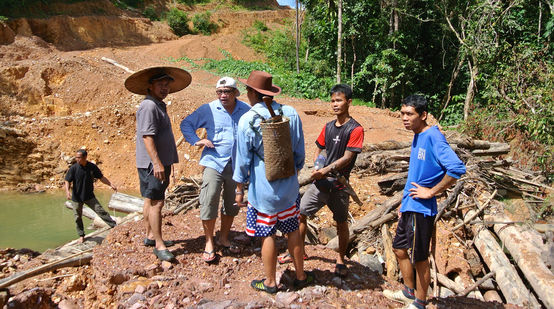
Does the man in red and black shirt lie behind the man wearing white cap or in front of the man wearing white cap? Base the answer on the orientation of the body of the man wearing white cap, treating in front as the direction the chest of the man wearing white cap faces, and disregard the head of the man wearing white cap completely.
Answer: in front

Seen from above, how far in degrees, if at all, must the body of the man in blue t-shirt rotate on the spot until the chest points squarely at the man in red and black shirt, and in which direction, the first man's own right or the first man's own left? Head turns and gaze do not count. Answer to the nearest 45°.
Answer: approximately 90° to the first man's own right

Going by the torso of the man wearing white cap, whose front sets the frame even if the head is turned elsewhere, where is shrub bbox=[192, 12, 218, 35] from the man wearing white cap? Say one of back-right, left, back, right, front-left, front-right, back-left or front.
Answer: back-left

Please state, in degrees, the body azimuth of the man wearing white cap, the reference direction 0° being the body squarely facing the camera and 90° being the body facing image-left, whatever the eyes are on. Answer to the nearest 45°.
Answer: approximately 315°

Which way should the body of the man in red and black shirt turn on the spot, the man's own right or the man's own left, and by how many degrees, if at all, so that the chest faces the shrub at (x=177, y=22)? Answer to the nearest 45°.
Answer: approximately 90° to the man's own right

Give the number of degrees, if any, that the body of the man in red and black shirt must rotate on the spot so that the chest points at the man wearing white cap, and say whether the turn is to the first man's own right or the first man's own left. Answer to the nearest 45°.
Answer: approximately 45° to the first man's own right

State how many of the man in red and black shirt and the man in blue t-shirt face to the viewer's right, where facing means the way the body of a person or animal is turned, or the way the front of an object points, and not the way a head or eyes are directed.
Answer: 0

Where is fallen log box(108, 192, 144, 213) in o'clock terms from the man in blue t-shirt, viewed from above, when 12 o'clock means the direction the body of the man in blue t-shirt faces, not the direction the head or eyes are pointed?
The fallen log is roughly at 2 o'clock from the man in blue t-shirt.

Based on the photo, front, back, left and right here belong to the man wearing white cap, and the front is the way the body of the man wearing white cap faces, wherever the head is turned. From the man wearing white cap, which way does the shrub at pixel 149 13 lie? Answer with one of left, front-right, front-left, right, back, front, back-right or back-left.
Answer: back-left

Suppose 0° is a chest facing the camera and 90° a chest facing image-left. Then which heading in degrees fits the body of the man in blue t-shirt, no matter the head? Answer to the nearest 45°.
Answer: approximately 45°

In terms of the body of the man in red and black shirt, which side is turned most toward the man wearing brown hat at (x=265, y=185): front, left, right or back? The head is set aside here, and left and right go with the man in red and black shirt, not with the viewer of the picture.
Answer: front

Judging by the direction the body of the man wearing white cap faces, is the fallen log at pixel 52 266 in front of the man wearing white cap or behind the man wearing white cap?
behind

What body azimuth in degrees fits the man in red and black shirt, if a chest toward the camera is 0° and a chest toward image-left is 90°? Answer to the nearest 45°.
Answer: approximately 45°
